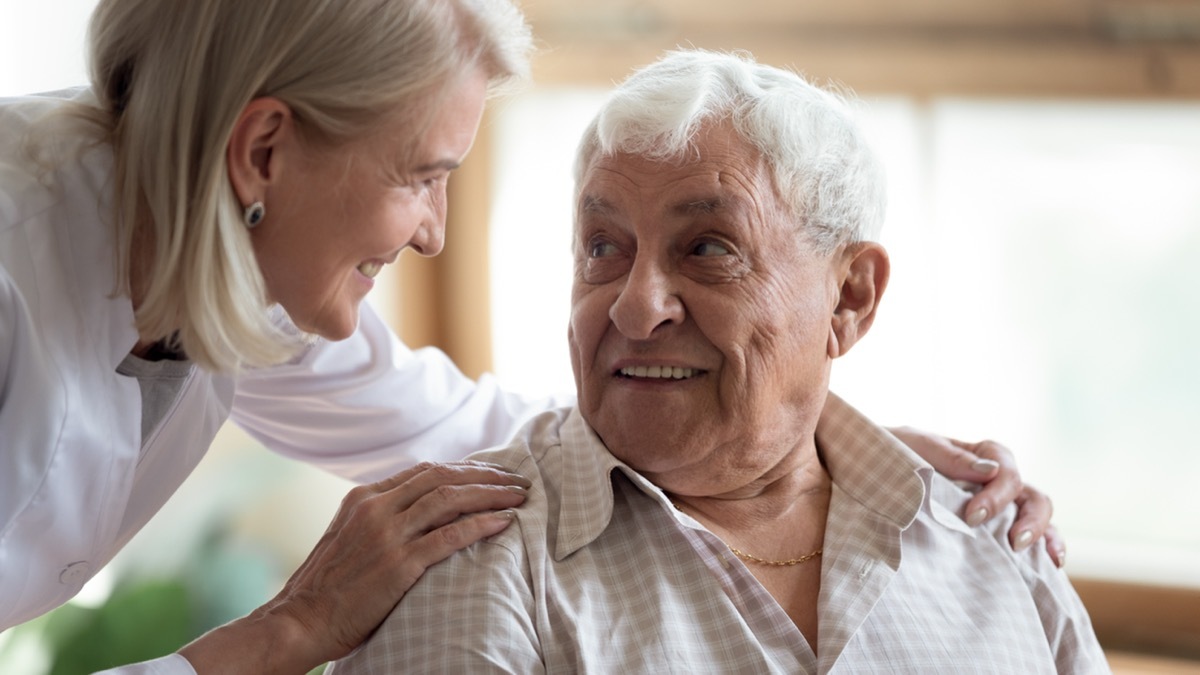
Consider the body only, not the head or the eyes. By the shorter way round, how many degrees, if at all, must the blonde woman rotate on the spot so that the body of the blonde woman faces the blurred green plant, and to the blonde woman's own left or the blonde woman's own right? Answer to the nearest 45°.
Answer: approximately 135° to the blonde woman's own left

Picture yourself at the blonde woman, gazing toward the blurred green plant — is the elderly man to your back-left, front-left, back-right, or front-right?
back-right

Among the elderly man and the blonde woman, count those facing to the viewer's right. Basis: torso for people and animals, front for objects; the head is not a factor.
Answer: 1

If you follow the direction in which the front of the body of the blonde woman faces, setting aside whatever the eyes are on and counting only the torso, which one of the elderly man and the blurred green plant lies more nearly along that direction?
the elderly man

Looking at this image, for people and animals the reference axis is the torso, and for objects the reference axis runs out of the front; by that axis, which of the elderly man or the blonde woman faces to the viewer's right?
the blonde woman

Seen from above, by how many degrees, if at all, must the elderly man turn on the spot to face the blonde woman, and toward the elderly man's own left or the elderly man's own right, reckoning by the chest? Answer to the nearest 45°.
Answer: approximately 90° to the elderly man's own right

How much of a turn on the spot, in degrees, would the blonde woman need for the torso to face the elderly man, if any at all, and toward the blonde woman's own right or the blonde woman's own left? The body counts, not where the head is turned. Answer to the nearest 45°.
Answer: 0° — they already face them

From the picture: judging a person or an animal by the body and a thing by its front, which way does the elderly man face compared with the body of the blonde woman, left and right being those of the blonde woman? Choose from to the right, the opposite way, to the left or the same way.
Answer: to the right

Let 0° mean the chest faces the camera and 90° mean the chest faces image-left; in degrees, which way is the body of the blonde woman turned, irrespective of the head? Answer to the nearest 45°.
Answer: approximately 270°

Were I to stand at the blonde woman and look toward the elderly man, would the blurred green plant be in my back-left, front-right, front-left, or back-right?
back-left

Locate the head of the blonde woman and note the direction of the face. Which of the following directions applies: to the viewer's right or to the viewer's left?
to the viewer's right
